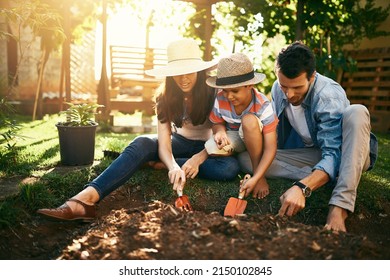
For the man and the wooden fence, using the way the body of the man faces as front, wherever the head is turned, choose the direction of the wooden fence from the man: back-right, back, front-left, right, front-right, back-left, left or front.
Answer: back-right

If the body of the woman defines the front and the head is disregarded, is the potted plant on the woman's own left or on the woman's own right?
on the woman's own right

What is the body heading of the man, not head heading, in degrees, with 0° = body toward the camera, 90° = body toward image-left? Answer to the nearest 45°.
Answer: approximately 45°

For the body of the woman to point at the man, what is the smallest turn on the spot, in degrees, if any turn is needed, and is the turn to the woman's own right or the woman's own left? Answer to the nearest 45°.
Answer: approximately 45° to the woman's own left

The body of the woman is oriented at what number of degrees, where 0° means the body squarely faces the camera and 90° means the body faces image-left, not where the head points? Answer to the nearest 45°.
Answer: approximately 0°
